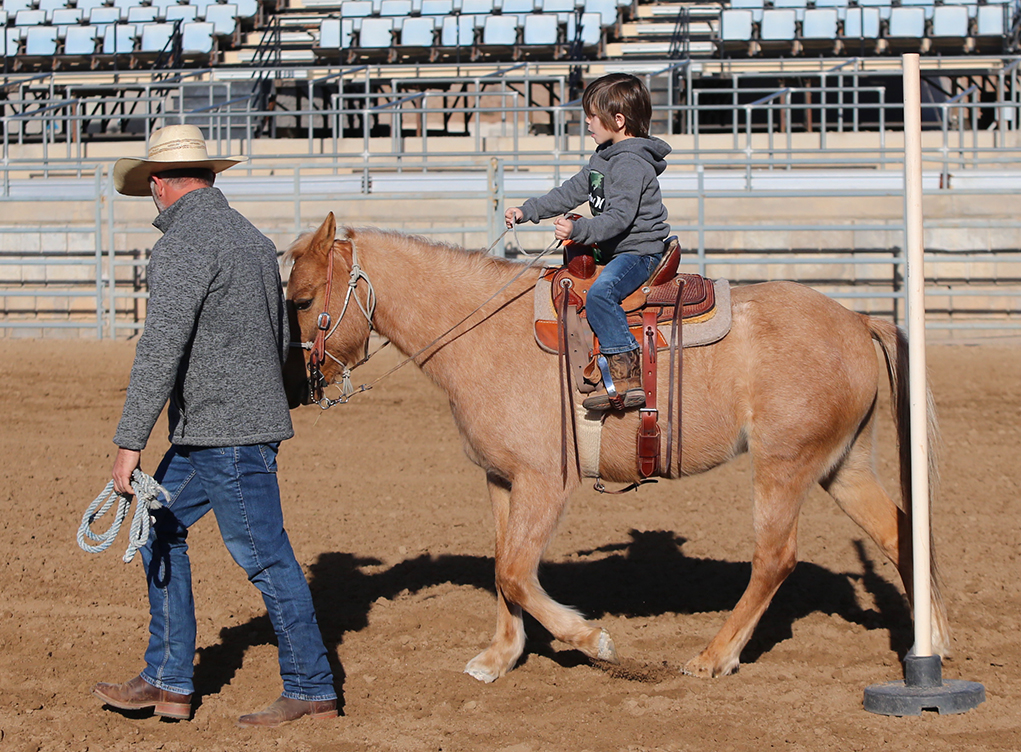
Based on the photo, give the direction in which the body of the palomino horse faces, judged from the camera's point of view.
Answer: to the viewer's left

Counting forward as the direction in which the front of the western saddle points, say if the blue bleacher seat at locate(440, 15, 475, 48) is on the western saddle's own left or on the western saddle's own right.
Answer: on the western saddle's own right

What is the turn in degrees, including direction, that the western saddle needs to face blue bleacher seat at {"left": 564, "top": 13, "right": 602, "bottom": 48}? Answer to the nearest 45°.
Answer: approximately 90° to its right

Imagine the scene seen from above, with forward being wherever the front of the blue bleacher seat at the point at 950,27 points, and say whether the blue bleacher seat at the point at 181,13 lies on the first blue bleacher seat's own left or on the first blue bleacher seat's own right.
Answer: on the first blue bleacher seat's own right

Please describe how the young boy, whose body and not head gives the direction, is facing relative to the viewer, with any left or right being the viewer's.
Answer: facing to the left of the viewer

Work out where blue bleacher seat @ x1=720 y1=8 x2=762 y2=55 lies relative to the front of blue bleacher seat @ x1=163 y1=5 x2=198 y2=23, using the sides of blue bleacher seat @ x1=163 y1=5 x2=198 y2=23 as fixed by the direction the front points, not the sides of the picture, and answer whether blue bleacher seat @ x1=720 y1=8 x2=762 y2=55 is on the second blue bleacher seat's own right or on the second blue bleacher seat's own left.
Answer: on the second blue bleacher seat's own left

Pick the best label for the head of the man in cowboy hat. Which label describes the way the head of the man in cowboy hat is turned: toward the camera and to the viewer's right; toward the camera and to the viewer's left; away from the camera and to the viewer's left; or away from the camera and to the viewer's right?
away from the camera and to the viewer's left

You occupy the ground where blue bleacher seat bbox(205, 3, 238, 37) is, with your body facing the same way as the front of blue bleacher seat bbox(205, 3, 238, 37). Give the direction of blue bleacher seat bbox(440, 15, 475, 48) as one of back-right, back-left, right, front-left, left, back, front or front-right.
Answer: front-left

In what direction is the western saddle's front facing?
to the viewer's left
